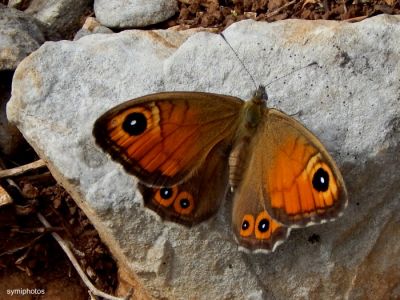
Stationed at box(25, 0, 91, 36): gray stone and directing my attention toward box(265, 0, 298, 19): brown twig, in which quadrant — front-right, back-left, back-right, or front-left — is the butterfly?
front-right

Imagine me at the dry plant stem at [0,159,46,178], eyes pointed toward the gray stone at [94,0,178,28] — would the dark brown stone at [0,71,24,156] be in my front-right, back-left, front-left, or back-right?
front-left

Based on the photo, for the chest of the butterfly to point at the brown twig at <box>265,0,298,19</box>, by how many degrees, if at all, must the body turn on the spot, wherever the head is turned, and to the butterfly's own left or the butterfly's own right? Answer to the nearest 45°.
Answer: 0° — it already faces it

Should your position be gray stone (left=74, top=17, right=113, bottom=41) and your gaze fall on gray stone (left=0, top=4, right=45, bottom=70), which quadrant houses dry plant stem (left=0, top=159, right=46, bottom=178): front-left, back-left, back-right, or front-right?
front-left

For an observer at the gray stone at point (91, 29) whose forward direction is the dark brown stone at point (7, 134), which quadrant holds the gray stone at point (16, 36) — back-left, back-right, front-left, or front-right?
front-right

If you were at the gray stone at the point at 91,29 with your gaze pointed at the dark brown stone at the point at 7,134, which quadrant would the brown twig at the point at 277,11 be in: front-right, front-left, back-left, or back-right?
back-left

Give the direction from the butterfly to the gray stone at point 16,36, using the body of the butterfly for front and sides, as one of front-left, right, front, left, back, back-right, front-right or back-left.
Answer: front-left

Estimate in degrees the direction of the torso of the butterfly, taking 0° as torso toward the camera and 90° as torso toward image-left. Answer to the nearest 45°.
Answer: approximately 180°

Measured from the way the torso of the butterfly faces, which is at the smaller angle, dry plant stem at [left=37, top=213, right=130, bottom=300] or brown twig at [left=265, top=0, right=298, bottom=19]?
the brown twig

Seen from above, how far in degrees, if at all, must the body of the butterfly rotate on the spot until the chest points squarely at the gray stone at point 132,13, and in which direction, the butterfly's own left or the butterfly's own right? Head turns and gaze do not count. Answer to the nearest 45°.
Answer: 0° — it already faces it

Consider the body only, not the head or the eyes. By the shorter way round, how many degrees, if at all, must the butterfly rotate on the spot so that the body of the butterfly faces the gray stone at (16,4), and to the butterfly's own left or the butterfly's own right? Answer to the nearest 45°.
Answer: approximately 45° to the butterfly's own left

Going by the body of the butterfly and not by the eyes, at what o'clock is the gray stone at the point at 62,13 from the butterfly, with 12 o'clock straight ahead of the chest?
The gray stone is roughly at 11 o'clock from the butterfly.
